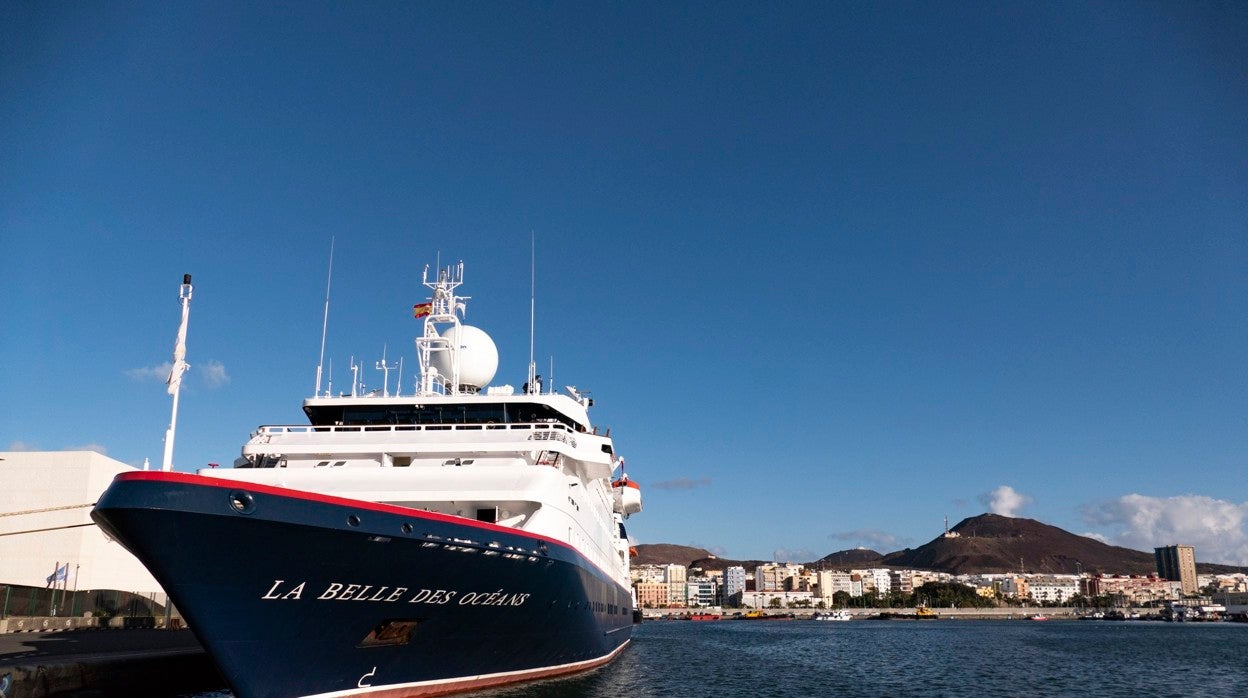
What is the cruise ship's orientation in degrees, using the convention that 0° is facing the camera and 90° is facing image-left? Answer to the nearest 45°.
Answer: approximately 45°
